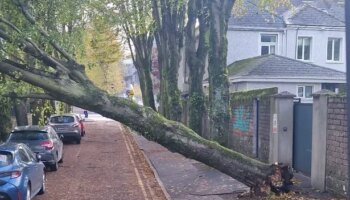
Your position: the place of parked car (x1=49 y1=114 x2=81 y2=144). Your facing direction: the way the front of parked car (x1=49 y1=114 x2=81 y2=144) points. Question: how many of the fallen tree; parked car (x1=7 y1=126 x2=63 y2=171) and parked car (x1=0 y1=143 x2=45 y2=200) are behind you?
3

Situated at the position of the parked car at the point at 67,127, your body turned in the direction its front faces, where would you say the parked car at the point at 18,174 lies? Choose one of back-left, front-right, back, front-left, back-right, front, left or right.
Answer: back

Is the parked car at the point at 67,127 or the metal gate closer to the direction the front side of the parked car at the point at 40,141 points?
the parked car

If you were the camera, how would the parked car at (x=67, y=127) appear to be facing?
facing away from the viewer

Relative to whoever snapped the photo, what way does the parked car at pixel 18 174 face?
facing away from the viewer and to the right of the viewer

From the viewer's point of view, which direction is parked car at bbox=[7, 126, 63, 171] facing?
away from the camera

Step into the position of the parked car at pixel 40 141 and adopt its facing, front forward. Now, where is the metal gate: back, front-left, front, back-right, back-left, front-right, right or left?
back-right

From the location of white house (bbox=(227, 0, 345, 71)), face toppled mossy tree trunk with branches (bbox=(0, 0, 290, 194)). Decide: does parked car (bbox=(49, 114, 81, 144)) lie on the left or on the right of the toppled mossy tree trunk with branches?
right

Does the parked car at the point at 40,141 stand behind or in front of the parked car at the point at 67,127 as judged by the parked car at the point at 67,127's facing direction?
behind
